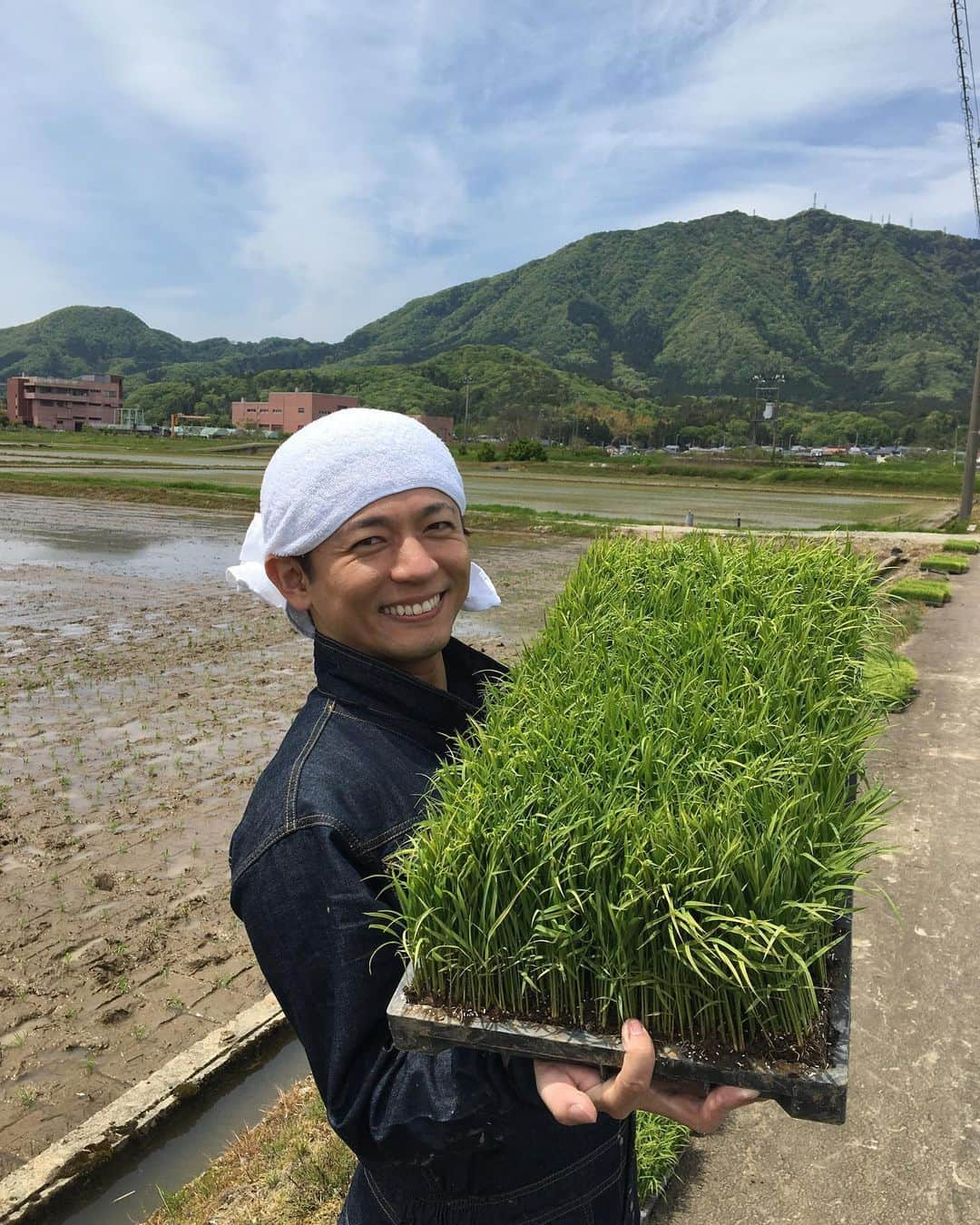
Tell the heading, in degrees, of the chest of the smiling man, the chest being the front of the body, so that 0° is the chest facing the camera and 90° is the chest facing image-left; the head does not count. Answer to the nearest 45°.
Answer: approximately 270°
